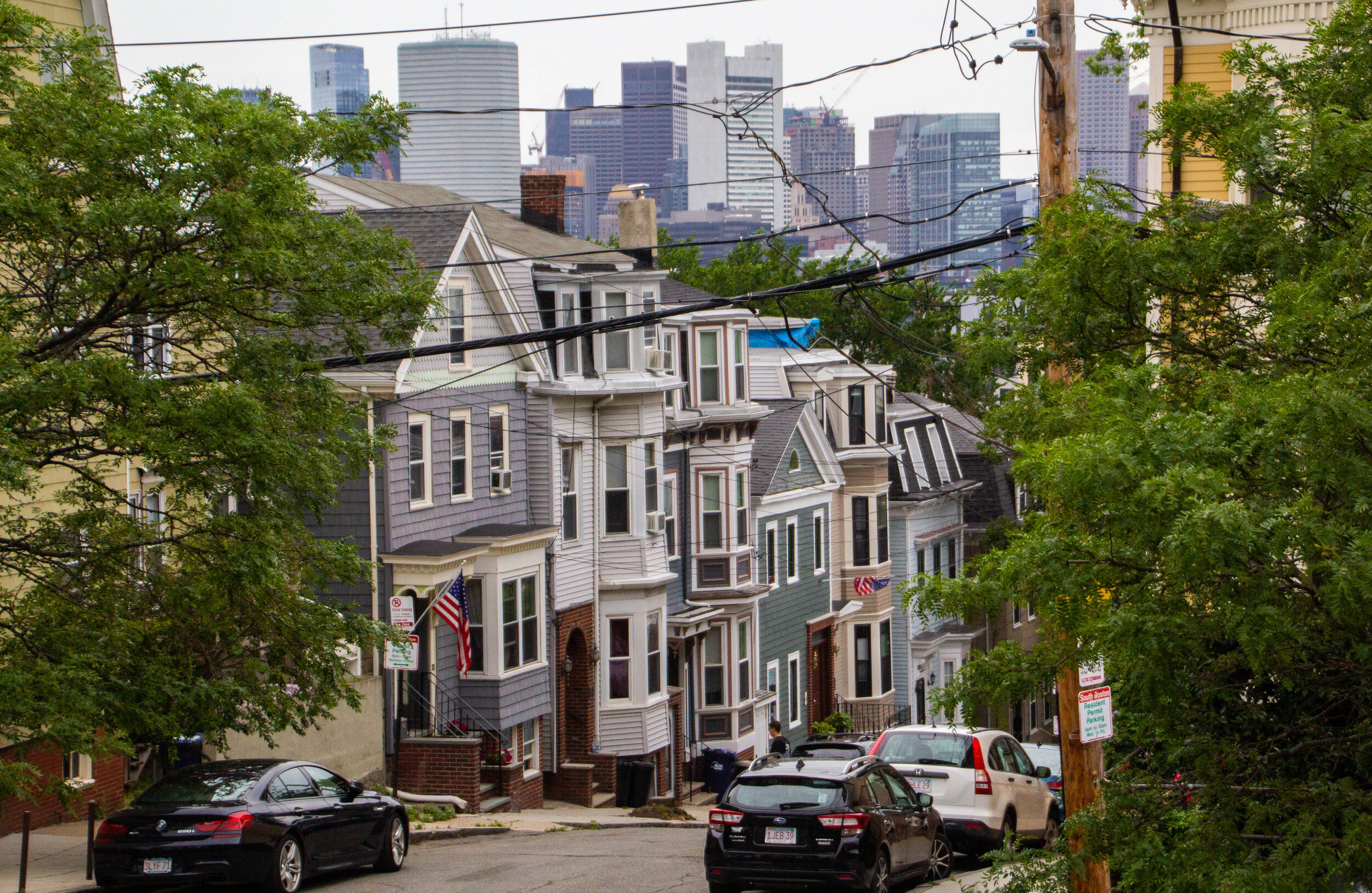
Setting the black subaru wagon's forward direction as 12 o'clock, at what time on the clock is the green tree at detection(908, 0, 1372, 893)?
The green tree is roughly at 4 o'clock from the black subaru wagon.

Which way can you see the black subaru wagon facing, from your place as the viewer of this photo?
facing away from the viewer and to the right of the viewer

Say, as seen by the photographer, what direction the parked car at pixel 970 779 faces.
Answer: facing away from the viewer and to the right of the viewer

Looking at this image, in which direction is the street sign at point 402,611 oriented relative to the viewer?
toward the camera

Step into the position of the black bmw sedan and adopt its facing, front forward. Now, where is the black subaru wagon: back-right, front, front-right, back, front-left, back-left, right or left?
front-right

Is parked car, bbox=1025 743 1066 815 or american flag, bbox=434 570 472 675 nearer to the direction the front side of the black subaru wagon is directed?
the parked car

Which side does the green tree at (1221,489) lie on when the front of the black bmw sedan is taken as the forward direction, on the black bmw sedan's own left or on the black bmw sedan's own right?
on the black bmw sedan's own right

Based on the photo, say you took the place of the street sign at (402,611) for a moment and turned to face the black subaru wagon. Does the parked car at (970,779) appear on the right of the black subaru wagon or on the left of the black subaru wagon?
left

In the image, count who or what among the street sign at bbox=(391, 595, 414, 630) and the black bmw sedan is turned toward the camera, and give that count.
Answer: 1

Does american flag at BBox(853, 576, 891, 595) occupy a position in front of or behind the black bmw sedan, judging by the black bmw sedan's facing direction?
in front

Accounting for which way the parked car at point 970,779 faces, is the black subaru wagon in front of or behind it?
behind

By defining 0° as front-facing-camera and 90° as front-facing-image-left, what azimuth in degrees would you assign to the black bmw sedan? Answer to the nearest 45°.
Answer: approximately 225°

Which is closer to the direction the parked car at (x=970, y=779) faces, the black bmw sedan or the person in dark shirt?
the person in dark shirt
